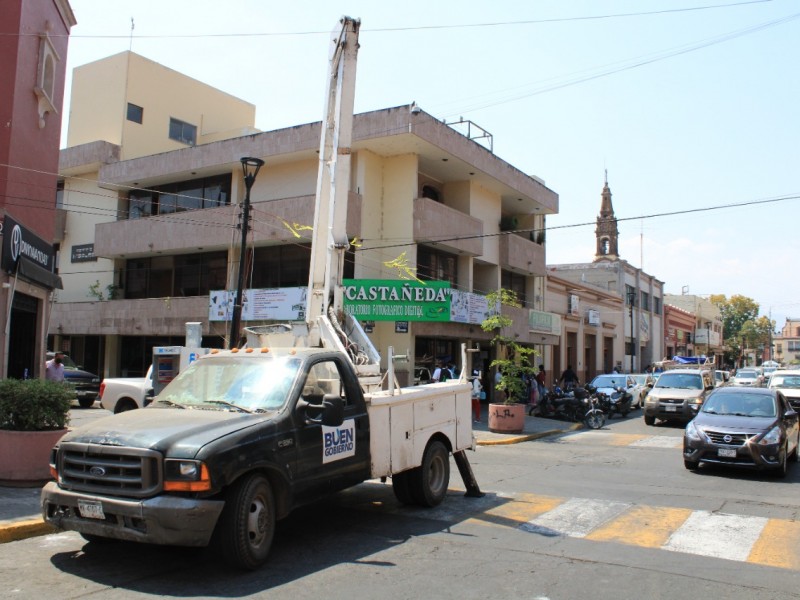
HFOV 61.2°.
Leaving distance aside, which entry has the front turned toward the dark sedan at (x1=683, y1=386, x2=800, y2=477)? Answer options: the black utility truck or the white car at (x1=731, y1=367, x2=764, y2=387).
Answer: the white car

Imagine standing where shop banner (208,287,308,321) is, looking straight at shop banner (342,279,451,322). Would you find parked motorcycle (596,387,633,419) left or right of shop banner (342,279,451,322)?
left

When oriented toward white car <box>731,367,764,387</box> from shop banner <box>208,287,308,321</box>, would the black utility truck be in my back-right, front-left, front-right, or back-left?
back-right

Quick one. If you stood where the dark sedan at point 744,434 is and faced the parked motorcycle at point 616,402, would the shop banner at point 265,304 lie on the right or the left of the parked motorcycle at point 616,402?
left

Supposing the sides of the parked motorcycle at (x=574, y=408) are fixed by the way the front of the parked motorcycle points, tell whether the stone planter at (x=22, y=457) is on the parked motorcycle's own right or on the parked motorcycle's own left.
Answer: on the parked motorcycle's own right

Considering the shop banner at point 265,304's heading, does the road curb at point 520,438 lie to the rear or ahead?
ahead

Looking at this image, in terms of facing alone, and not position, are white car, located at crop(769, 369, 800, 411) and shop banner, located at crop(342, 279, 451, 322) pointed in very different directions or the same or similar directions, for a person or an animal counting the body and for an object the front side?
same or similar directions

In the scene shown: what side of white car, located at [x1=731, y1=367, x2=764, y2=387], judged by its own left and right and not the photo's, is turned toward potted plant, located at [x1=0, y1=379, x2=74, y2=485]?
front

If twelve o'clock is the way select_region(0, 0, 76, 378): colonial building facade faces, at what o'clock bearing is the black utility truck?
The black utility truck is roughly at 1 o'clock from the colonial building facade.

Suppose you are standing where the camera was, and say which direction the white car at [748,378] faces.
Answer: facing the viewer

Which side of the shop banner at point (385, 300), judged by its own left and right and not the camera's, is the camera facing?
front

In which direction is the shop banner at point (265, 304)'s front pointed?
toward the camera
